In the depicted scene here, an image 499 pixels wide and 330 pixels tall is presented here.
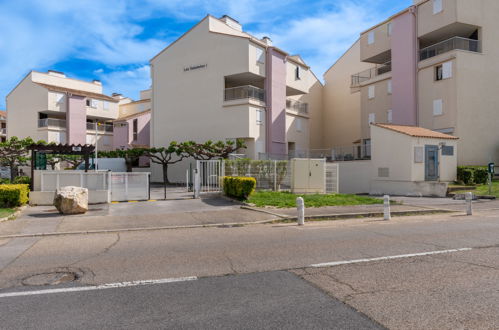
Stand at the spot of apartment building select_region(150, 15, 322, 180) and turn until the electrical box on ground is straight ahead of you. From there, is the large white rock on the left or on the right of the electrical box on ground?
right

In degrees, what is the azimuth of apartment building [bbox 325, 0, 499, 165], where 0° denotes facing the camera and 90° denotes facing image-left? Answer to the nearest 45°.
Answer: approximately 45°

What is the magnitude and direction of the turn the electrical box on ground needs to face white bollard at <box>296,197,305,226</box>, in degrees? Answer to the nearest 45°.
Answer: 0° — it already faces it

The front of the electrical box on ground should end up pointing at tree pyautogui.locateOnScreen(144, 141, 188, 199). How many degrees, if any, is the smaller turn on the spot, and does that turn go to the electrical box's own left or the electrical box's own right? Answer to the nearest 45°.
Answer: approximately 135° to the electrical box's own right

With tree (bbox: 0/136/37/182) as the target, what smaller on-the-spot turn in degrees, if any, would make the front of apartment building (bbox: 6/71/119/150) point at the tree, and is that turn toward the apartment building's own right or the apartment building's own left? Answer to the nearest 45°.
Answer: approximately 45° to the apartment building's own right

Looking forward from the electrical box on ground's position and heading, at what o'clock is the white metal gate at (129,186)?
The white metal gate is roughly at 2 o'clock from the electrical box on ground.

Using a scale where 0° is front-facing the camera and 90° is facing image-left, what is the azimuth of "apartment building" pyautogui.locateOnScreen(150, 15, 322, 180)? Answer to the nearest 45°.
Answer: approximately 315°

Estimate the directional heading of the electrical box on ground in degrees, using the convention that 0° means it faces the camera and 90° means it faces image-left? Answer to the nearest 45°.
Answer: approximately 0°
